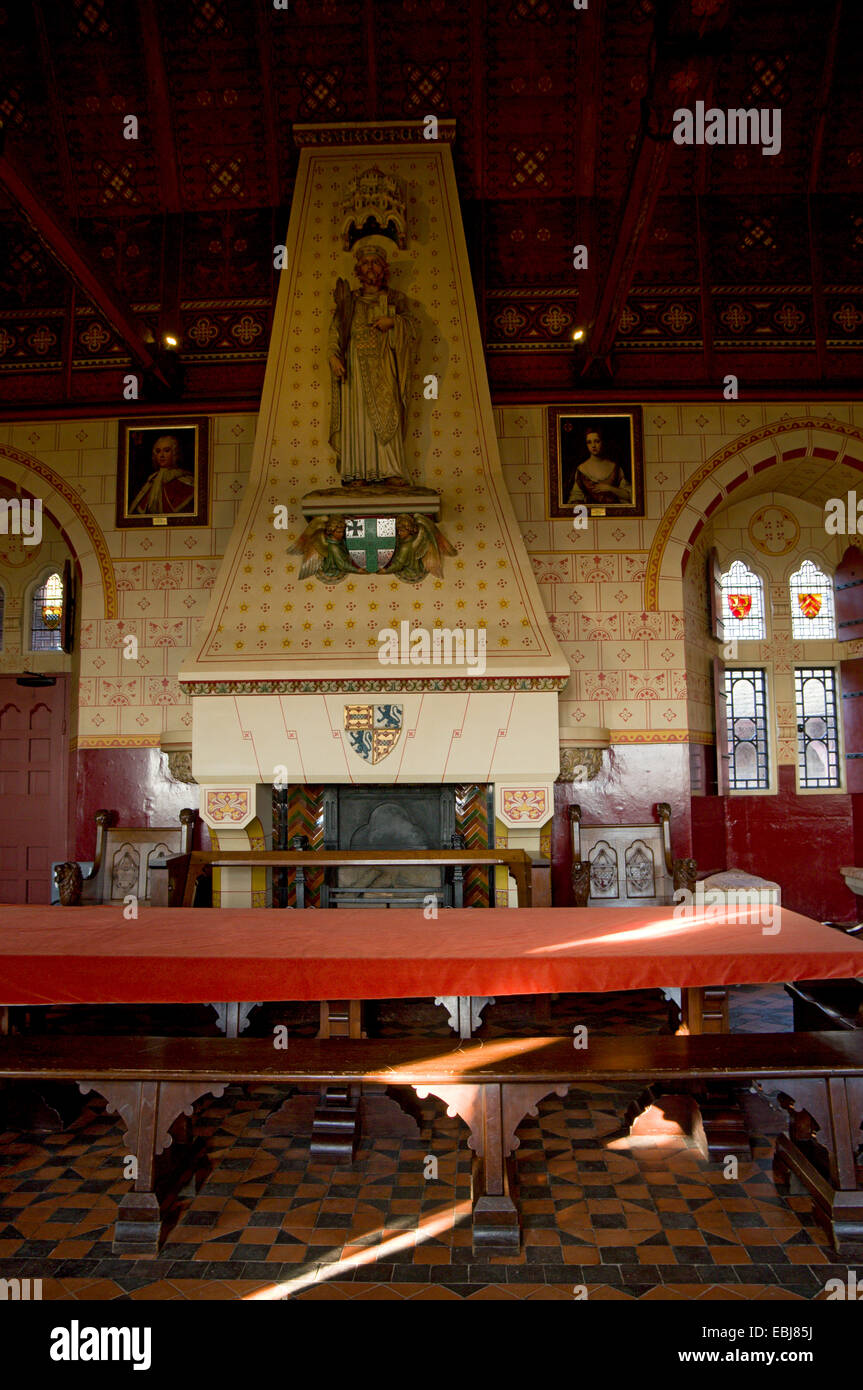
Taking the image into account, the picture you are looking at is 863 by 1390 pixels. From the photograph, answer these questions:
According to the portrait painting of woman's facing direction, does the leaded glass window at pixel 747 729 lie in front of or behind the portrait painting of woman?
behind

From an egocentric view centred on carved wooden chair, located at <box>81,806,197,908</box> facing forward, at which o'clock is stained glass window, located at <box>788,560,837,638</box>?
The stained glass window is roughly at 9 o'clock from the carved wooden chair.

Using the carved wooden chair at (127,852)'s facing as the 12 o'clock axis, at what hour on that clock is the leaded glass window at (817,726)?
The leaded glass window is roughly at 9 o'clock from the carved wooden chair.

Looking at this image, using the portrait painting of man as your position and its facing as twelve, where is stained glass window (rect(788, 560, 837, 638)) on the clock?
The stained glass window is roughly at 9 o'clock from the portrait painting of man.

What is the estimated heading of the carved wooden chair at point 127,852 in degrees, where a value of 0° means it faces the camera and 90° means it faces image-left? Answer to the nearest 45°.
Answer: approximately 0°

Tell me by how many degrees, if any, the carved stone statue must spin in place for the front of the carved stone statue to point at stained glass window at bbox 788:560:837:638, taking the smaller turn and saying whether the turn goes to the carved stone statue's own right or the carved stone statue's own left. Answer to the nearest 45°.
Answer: approximately 135° to the carved stone statue's own left
